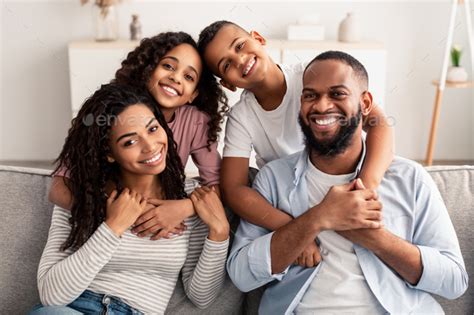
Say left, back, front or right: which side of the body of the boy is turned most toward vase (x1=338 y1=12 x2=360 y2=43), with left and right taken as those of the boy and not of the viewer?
back

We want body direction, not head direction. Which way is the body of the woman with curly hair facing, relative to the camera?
toward the camera

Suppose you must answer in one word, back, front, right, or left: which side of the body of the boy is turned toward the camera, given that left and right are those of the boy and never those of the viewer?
front

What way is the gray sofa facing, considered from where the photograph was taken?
facing the viewer

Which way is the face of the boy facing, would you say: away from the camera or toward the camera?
toward the camera

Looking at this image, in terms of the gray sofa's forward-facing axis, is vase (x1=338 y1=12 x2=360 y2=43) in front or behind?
behind

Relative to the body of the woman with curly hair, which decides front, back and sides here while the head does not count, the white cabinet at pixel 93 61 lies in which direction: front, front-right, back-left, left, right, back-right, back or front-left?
back

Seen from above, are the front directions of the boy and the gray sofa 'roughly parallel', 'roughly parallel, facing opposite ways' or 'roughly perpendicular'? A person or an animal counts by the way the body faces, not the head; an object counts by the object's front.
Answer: roughly parallel

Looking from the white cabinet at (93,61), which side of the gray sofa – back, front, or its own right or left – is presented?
back

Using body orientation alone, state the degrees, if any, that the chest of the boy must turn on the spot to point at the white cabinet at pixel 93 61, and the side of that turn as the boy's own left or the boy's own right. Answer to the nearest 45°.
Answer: approximately 135° to the boy's own right

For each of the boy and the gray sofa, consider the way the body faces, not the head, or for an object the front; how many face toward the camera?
2

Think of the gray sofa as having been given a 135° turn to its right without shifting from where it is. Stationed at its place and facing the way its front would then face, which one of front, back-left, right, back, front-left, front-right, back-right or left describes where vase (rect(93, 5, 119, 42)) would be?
front-right

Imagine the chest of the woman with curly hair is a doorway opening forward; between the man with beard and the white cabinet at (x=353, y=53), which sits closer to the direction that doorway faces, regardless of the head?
the man with beard

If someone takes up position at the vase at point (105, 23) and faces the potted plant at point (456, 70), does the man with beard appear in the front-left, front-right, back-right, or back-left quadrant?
front-right

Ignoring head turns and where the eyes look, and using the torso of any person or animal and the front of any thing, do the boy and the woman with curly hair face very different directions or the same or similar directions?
same or similar directions
